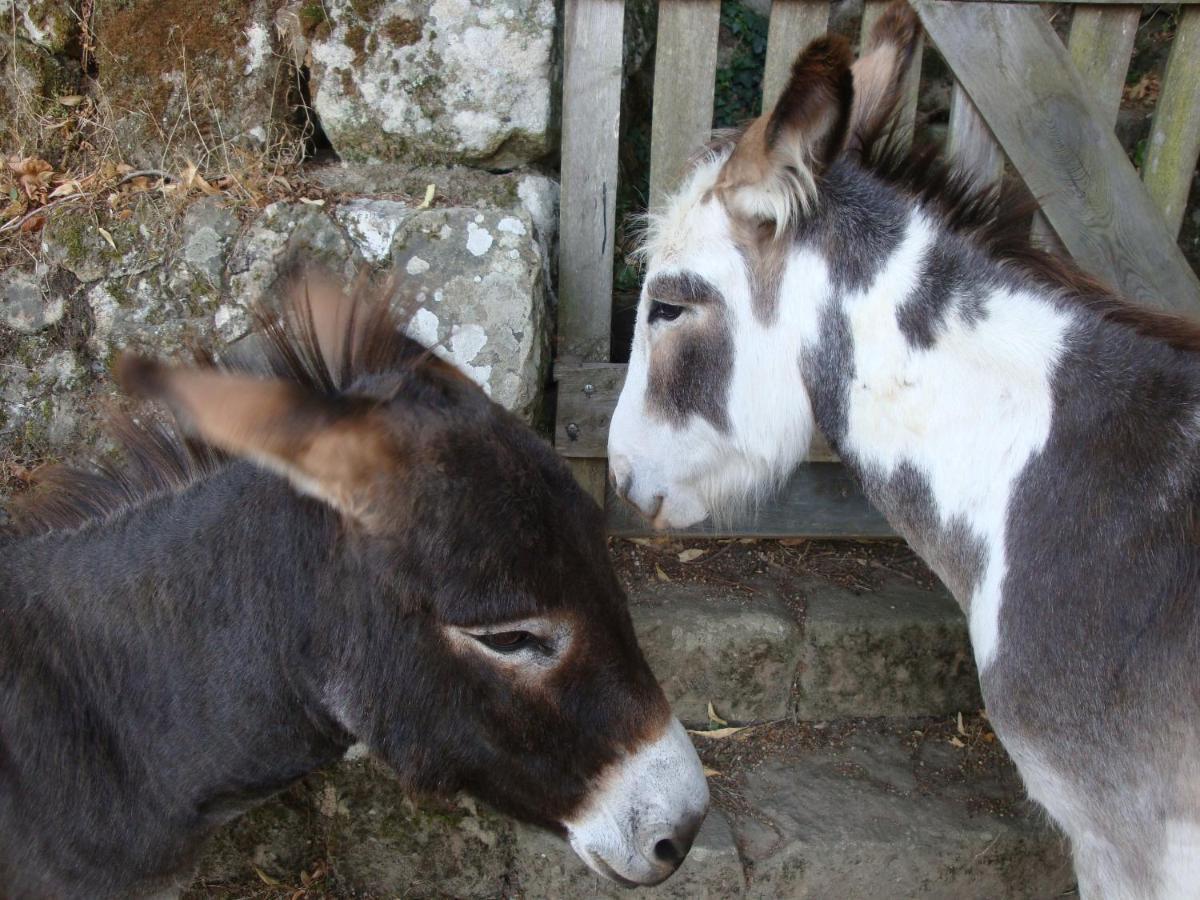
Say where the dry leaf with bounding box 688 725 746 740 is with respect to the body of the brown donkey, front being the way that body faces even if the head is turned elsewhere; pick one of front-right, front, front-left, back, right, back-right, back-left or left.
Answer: front-left

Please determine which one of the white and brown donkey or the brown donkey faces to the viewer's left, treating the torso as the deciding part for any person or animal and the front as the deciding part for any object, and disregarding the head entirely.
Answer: the white and brown donkey

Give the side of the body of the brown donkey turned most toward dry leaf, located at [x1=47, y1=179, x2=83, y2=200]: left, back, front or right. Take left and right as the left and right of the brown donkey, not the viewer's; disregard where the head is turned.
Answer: left

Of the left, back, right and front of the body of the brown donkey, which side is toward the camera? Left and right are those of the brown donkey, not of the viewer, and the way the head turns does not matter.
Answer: right

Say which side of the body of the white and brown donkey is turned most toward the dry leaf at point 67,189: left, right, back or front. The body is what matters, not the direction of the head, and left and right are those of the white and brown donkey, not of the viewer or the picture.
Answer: front

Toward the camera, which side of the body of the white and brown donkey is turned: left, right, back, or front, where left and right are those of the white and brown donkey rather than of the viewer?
left

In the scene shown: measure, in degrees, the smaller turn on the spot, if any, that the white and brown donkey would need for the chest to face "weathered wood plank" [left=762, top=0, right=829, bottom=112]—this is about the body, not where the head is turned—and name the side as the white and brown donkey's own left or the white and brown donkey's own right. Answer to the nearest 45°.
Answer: approximately 45° to the white and brown donkey's own right

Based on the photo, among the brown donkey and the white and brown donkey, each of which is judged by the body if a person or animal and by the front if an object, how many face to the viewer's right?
1

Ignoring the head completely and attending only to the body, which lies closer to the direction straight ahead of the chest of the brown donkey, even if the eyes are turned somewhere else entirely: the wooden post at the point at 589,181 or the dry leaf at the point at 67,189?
the wooden post

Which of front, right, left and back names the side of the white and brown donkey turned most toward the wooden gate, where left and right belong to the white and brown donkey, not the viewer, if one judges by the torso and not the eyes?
right

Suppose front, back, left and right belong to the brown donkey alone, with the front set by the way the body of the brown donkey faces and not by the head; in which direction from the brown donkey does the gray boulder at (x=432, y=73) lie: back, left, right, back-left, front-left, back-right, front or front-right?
left

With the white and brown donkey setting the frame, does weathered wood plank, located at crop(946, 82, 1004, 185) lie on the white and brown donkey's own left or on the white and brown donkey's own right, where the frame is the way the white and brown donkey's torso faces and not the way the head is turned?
on the white and brown donkey's own right
